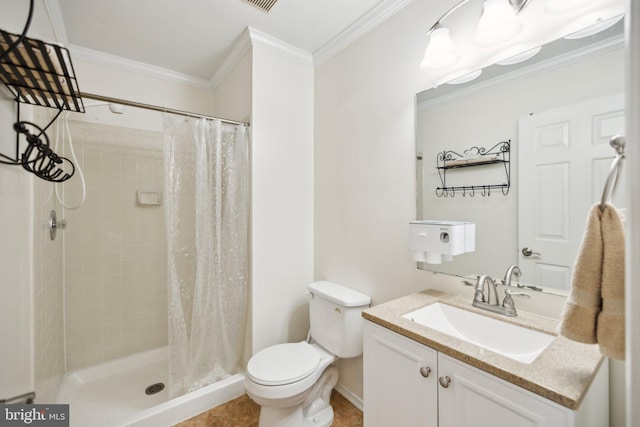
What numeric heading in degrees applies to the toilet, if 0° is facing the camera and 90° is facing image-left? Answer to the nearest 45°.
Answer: approximately 45°

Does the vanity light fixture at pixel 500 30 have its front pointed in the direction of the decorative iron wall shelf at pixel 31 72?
yes

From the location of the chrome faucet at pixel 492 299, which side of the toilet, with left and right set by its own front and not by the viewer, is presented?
left

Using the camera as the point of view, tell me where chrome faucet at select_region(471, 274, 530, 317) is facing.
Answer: facing the viewer and to the left of the viewer

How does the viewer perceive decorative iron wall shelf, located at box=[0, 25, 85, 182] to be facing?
facing to the right of the viewer

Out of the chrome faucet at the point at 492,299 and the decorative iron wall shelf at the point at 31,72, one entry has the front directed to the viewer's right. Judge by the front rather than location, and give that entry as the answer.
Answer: the decorative iron wall shelf

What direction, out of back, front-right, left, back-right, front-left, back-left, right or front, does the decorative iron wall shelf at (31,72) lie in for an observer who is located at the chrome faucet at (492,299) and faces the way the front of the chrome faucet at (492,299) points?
front

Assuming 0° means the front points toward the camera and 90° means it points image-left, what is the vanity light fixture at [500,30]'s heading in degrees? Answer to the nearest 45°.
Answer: approximately 45°

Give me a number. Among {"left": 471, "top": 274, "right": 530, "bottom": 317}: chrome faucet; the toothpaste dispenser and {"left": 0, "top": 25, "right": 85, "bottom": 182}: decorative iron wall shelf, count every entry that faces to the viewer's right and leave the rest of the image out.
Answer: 1

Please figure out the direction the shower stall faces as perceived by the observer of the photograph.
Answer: facing the viewer and to the right of the viewer

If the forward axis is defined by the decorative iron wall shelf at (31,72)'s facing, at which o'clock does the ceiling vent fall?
The ceiling vent is roughly at 12 o'clock from the decorative iron wall shelf.

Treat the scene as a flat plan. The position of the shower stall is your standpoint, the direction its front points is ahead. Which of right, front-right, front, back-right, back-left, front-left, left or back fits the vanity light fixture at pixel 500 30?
front

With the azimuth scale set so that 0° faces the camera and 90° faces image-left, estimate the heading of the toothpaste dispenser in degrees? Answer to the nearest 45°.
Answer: approximately 45°
